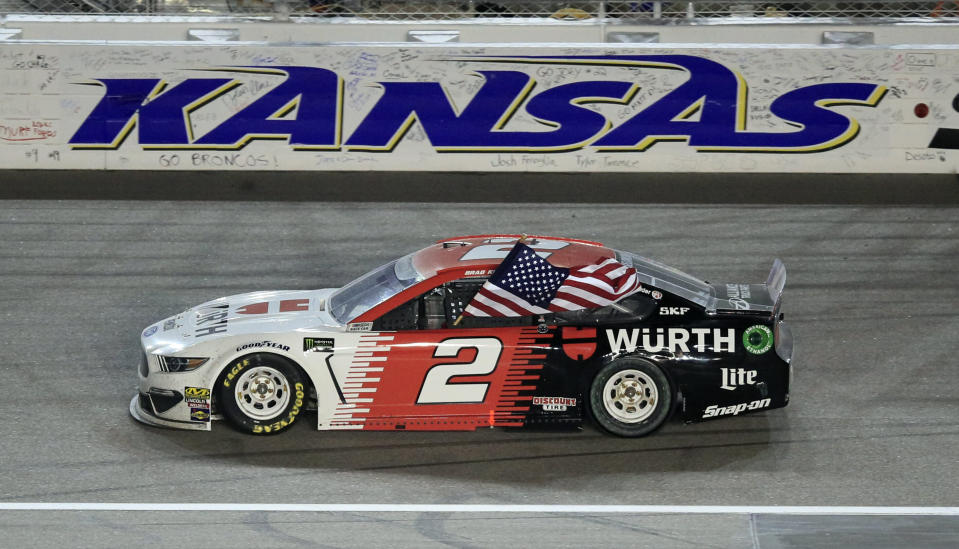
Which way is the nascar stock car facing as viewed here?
to the viewer's left
